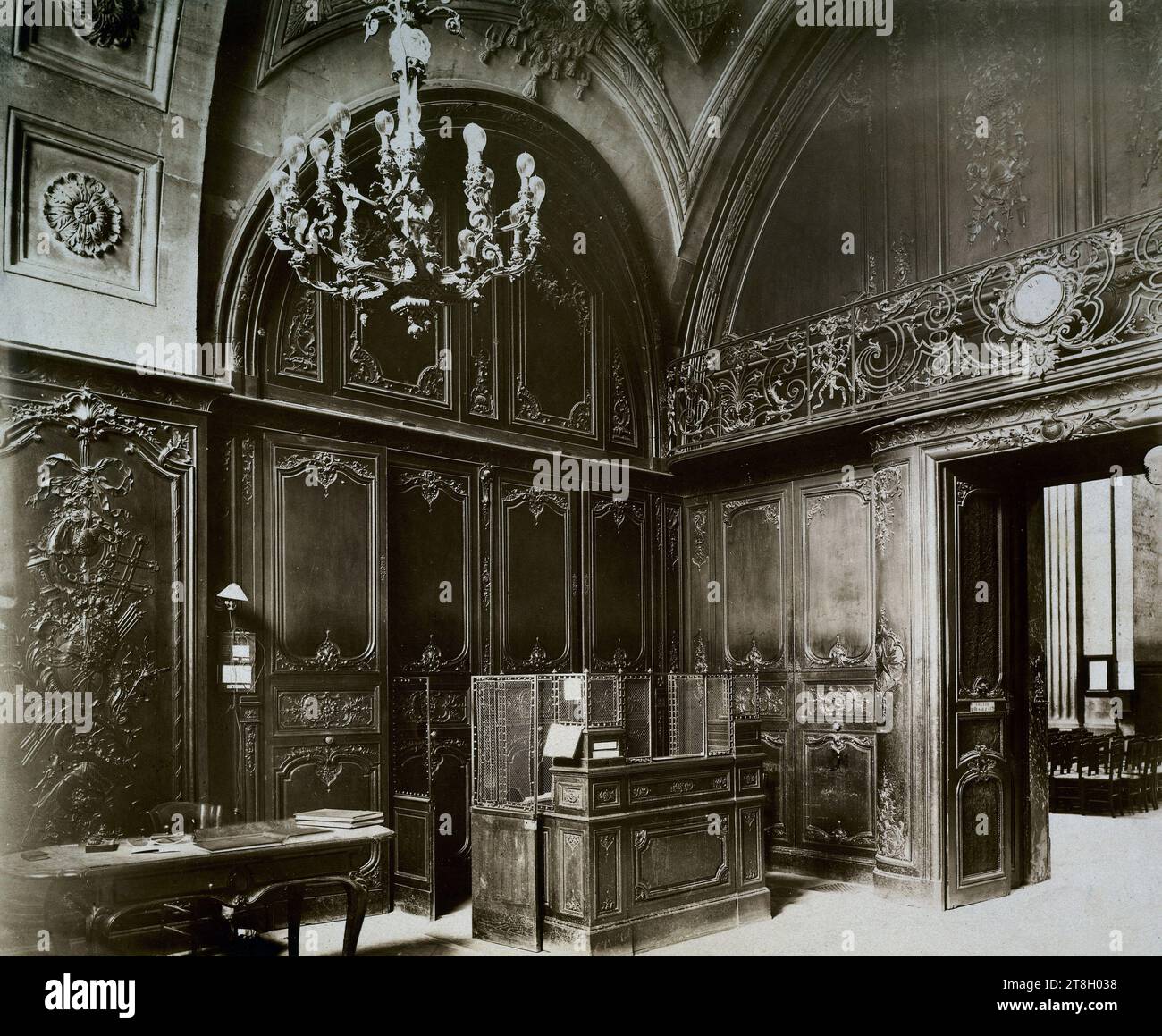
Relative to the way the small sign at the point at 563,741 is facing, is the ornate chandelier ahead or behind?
ahead

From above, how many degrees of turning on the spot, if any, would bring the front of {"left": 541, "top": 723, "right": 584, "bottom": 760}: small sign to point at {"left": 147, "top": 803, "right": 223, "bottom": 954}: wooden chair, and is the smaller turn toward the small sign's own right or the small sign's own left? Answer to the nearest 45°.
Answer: approximately 90° to the small sign's own right

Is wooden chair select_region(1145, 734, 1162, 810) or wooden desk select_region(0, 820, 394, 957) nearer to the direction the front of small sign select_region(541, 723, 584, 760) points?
the wooden desk

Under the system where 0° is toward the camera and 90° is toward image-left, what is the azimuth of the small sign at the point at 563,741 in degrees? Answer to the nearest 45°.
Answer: approximately 0°
